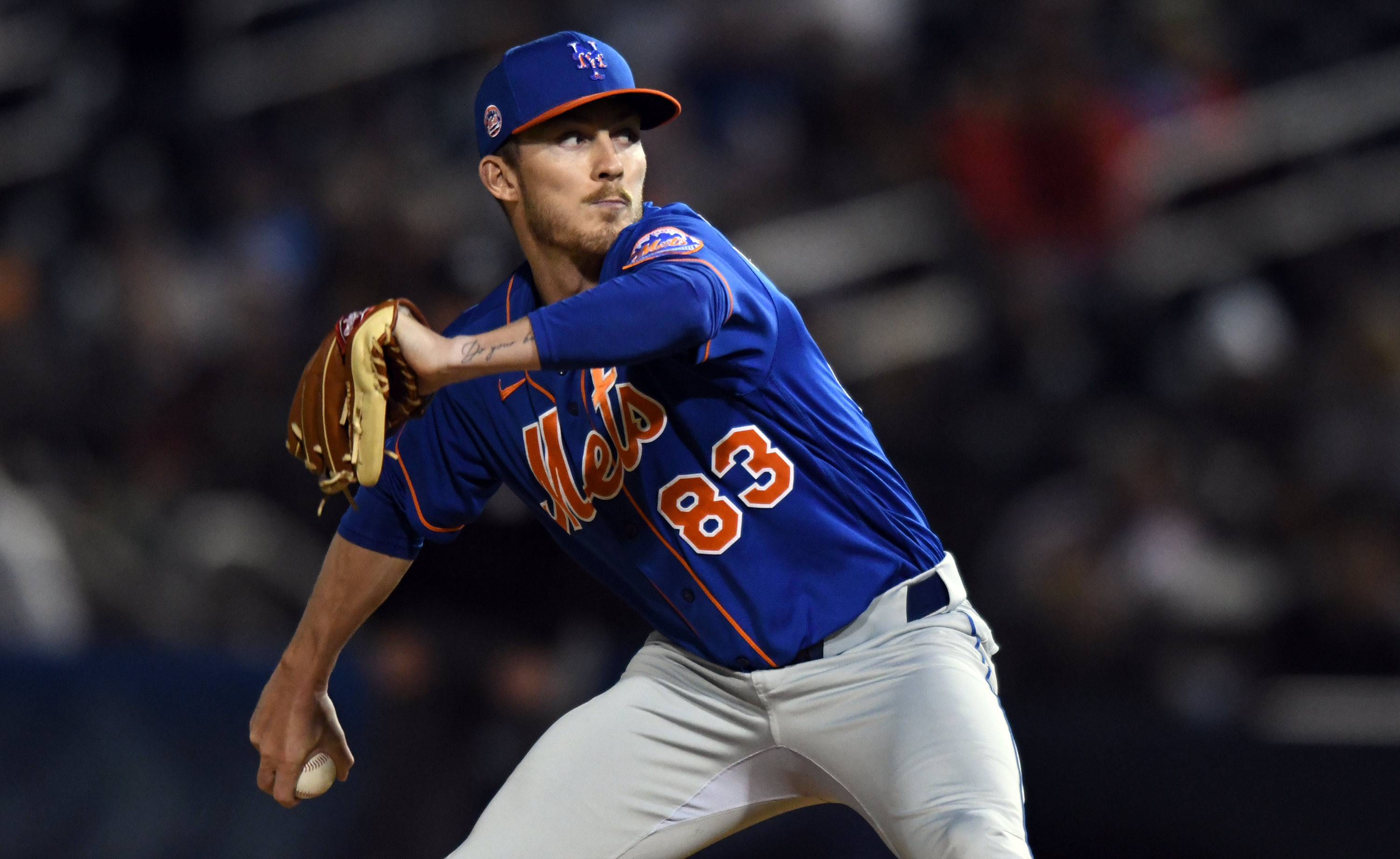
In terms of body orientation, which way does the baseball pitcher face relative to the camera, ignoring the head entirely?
toward the camera
